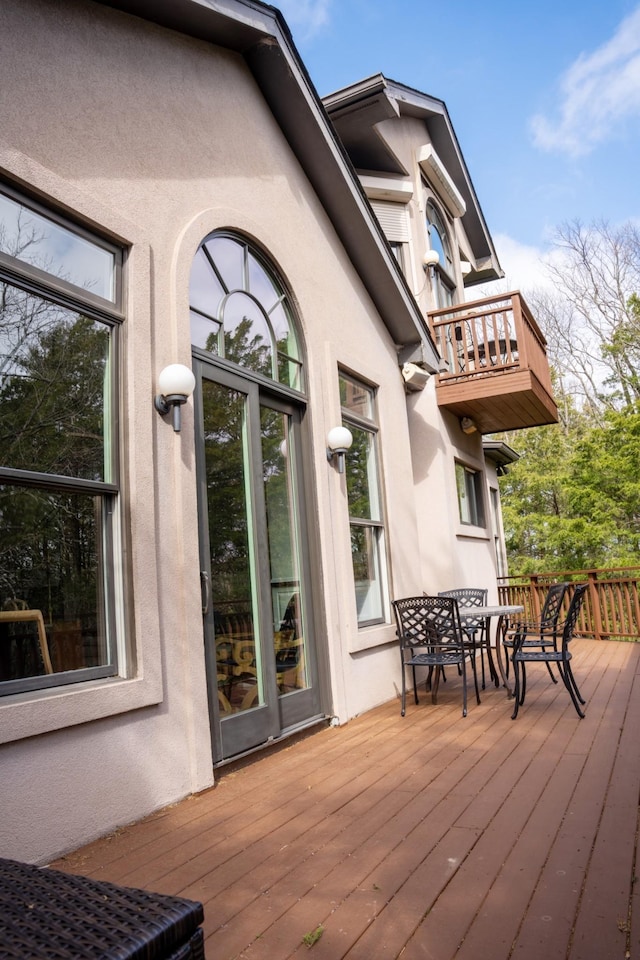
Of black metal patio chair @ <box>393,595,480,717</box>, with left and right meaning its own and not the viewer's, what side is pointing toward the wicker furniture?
back

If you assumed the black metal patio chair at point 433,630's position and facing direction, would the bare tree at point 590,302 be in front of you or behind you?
in front

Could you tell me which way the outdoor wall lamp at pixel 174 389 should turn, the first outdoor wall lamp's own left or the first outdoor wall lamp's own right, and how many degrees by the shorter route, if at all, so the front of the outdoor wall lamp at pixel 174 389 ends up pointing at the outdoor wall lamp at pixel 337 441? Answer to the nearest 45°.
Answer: approximately 90° to the first outdoor wall lamp's own left

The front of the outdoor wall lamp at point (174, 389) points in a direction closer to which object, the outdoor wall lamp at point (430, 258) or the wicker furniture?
the wicker furniture

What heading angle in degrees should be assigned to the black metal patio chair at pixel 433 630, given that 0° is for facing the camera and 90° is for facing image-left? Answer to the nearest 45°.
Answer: approximately 180°

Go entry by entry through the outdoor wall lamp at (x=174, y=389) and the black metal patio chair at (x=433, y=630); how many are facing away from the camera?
1

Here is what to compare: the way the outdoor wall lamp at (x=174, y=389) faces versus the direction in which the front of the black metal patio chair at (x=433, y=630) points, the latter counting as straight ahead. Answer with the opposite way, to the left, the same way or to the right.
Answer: to the right

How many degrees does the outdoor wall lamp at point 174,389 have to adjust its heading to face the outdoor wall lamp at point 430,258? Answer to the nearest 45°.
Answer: approximately 90° to its left

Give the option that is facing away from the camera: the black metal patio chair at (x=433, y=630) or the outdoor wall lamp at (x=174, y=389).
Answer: the black metal patio chair

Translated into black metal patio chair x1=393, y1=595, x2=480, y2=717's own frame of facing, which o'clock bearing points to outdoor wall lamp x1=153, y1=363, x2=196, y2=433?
The outdoor wall lamp is roughly at 7 o'clock from the black metal patio chair.

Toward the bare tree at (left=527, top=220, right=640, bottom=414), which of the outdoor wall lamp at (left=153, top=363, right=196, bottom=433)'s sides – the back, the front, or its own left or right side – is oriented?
left

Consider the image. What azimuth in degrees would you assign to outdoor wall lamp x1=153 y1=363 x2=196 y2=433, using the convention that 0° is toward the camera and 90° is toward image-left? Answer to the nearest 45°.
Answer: approximately 315°
